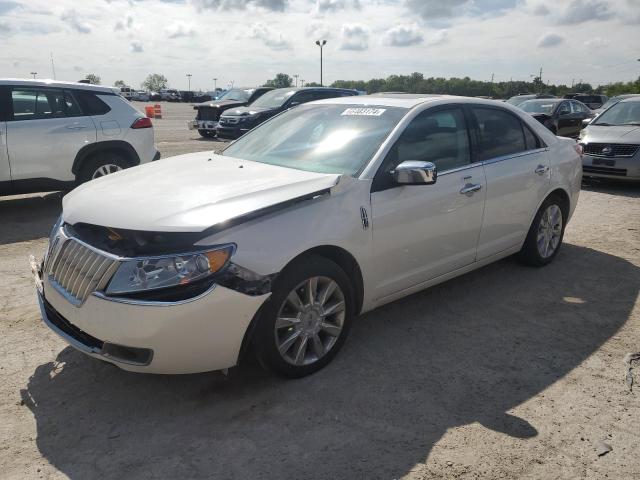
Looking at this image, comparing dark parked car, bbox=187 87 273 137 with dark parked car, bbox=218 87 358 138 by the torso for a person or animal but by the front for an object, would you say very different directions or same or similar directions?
same or similar directions

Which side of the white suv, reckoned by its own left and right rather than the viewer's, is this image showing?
left

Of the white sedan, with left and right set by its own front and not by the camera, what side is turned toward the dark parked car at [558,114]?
back

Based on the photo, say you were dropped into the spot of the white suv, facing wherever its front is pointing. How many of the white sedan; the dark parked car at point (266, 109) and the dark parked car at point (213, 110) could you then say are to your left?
1

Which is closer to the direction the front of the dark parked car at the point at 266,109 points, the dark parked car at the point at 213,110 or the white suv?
the white suv

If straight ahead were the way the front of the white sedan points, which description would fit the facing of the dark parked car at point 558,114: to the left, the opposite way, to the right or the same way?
the same way

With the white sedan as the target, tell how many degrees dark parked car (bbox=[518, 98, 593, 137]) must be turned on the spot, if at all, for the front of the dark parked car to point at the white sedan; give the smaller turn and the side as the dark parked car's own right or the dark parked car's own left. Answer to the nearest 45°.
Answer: approximately 45° to the dark parked car's own left

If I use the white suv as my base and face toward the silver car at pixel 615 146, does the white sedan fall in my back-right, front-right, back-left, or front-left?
front-right

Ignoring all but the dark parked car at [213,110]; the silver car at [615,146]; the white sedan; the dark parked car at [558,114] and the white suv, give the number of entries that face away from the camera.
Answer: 0

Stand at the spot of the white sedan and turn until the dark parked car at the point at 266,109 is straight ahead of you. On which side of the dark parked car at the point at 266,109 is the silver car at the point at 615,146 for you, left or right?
right

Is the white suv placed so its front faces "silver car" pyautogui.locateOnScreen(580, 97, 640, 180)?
no

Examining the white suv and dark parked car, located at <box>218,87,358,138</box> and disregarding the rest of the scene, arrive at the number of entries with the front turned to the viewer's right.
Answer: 0

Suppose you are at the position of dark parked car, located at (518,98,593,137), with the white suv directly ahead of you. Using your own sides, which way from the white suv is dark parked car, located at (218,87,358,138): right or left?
right

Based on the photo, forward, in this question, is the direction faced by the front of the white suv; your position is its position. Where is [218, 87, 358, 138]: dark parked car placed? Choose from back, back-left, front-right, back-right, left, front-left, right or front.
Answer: back-right

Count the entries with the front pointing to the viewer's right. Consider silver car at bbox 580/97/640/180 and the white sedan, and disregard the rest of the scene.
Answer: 0

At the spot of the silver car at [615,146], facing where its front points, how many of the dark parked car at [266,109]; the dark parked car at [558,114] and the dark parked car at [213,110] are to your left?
0

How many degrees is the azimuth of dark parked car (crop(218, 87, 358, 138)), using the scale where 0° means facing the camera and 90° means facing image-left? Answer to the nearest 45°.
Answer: approximately 45°

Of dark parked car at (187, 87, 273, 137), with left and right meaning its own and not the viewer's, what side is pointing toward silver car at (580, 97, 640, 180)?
left

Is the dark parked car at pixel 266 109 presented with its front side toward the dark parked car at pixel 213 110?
no

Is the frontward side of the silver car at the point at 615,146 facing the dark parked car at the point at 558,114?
no

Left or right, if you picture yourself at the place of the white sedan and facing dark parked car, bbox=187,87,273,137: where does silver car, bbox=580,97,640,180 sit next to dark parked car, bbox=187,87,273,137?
right

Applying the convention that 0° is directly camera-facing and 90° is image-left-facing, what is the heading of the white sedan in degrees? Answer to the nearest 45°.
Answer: approximately 45°

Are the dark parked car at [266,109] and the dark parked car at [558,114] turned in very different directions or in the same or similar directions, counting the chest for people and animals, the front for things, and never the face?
same or similar directions

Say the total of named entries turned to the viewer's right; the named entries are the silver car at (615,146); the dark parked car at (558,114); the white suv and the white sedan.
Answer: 0
